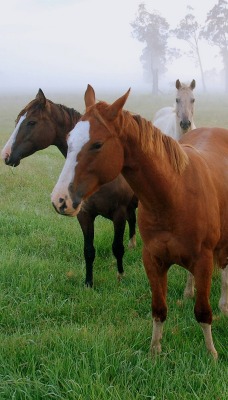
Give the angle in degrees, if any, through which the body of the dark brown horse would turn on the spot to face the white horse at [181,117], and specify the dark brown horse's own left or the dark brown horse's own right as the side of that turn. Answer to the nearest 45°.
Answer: approximately 180°

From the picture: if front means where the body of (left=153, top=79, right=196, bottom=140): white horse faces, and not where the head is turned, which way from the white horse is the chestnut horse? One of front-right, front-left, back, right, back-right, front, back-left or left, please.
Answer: front-right

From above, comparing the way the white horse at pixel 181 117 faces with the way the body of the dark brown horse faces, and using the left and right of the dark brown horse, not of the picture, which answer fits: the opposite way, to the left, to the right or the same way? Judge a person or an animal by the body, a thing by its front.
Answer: to the left

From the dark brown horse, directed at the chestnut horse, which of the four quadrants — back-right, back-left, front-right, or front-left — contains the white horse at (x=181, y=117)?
back-left

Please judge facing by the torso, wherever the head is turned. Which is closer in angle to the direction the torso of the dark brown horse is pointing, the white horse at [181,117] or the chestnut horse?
the chestnut horse

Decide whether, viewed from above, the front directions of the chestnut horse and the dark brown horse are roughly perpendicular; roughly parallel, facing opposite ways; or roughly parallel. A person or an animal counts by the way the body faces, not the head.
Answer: roughly parallel

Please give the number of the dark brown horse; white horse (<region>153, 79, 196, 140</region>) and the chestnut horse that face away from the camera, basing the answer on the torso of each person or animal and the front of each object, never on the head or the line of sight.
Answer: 0

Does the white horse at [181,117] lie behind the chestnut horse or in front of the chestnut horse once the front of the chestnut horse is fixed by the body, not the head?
behind

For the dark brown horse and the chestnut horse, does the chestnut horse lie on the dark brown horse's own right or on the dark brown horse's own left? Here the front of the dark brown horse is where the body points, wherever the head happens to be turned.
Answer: on the dark brown horse's own left

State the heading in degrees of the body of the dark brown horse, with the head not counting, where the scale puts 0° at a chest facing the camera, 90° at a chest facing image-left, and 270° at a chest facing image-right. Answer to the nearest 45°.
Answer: approximately 45°

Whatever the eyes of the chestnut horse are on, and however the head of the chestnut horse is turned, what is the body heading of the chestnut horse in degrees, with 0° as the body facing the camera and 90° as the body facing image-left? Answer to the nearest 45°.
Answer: approximately 45°

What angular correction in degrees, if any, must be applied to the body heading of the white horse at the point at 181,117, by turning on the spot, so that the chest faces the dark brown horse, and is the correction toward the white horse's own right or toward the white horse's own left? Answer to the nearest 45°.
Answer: approximately 45° to the white horse's own right
